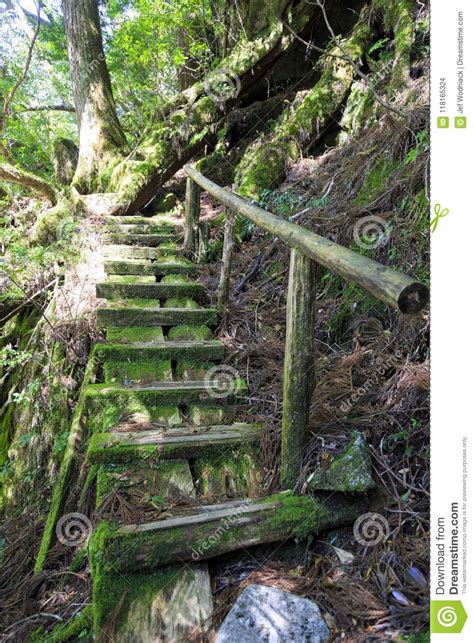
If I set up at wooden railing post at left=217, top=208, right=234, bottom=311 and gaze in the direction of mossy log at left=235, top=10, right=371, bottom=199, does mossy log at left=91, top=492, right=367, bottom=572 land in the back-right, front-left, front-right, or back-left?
back-right

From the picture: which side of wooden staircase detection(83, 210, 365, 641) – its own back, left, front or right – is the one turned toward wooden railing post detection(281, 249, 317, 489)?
left

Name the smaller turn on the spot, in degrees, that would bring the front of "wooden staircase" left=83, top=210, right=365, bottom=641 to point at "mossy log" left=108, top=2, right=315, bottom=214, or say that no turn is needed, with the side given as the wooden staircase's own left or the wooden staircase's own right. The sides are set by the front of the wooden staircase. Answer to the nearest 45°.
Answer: approximately 180°

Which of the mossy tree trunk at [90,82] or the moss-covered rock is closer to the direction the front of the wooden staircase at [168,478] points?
the moss-covered rock

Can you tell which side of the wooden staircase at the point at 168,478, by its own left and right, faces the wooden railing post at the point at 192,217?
back

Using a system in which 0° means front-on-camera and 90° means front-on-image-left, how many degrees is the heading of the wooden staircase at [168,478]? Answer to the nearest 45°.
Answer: approximately 0°

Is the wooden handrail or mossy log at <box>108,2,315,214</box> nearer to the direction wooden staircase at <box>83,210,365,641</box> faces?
the wooden handrail

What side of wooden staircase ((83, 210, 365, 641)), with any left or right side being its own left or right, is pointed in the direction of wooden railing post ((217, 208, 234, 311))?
back
